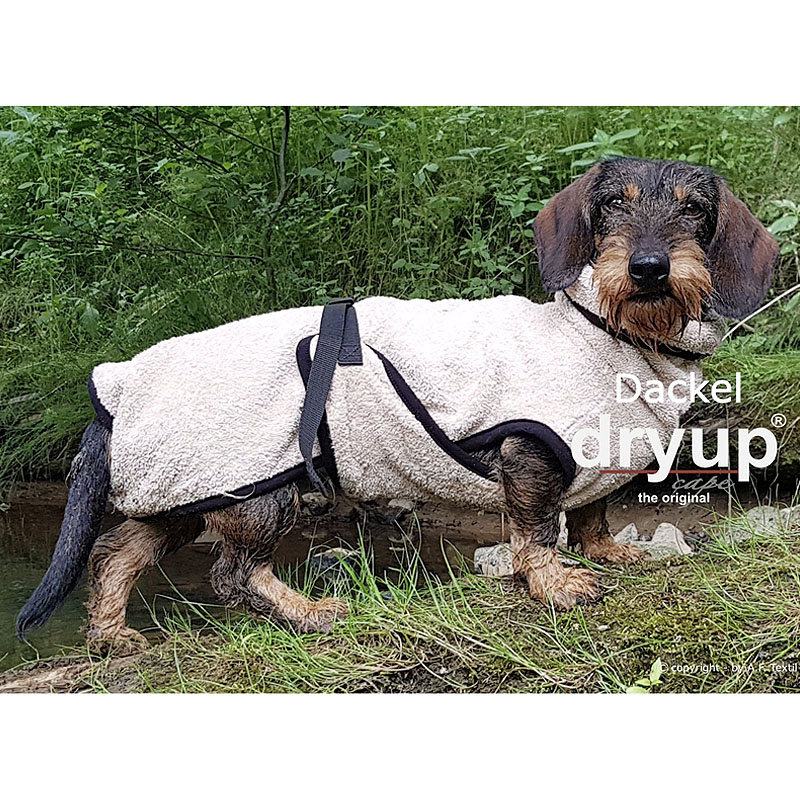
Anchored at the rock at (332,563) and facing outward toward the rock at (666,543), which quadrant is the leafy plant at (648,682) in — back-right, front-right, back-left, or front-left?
front-right

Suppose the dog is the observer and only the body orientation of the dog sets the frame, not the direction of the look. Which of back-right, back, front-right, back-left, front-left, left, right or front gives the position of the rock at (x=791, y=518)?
front

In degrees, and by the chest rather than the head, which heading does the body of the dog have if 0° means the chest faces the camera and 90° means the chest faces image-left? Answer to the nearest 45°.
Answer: approximately 270°
